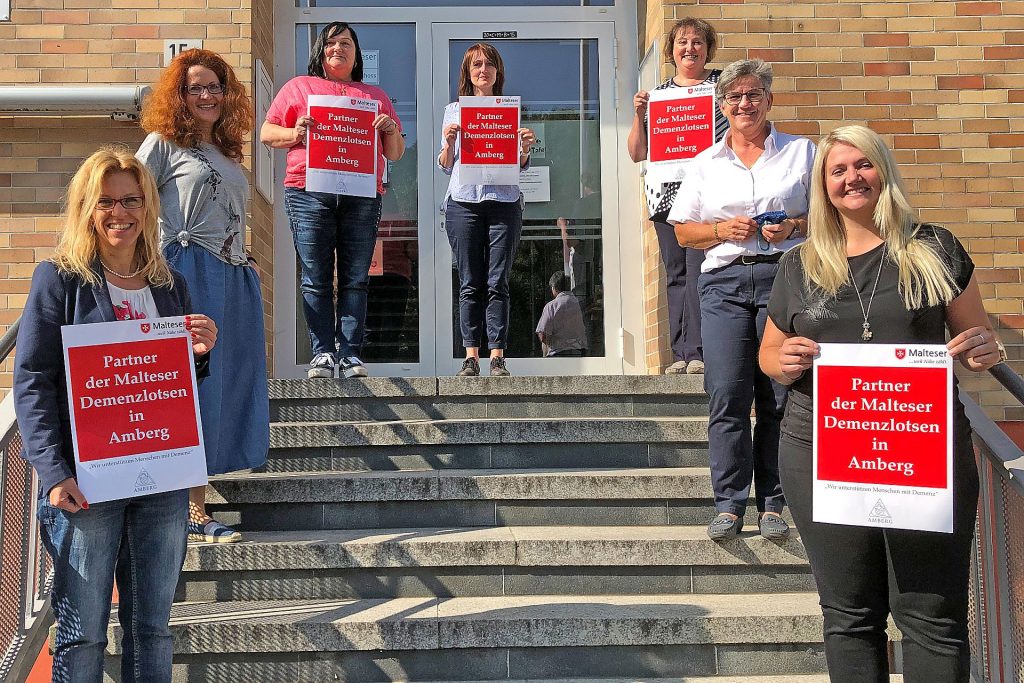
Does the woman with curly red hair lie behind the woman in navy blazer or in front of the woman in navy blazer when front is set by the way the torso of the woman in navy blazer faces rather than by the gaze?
behind

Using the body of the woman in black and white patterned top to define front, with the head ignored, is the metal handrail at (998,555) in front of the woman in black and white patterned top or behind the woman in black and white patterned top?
in front

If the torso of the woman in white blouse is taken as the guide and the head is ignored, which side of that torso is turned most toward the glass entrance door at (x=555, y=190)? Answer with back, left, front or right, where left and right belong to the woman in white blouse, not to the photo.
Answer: back

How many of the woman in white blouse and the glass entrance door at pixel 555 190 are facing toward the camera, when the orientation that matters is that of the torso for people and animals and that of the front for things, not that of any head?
2

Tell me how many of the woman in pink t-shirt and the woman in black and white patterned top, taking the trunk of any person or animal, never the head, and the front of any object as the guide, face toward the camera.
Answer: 2

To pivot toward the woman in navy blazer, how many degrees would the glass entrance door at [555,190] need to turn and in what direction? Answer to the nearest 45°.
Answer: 0° — it already faces them

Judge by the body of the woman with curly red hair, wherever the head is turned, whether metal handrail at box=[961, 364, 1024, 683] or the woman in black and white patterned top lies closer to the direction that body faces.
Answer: the metal handrail

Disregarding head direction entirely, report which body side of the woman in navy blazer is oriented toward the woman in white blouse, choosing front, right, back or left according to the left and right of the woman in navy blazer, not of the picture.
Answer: left
